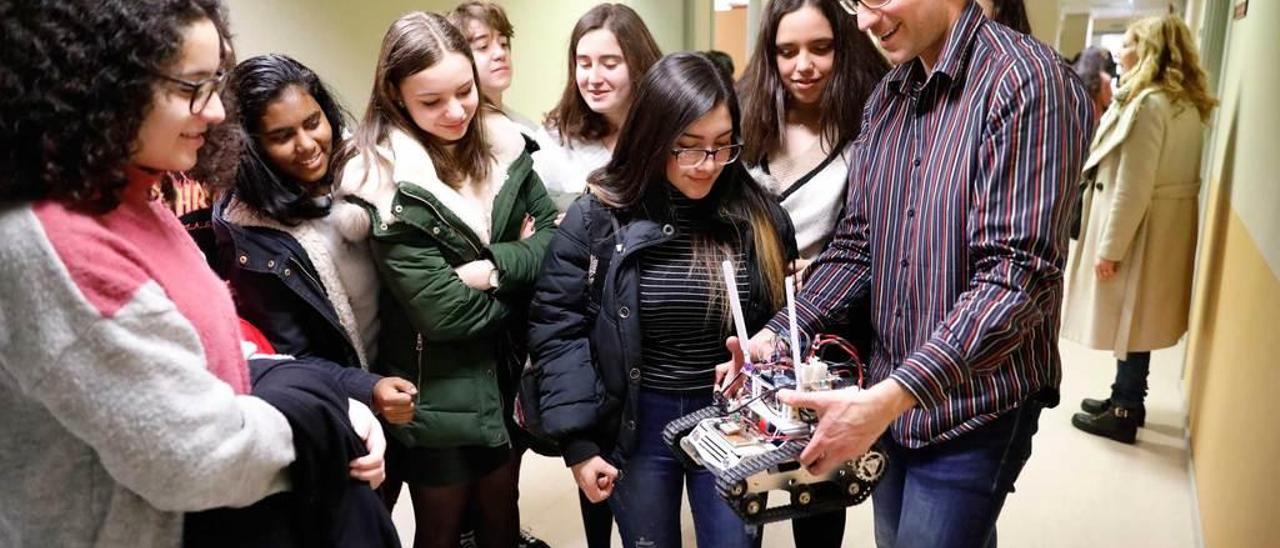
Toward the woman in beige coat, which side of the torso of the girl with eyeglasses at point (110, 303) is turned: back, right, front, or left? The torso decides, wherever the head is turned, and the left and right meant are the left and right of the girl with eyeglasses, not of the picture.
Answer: front

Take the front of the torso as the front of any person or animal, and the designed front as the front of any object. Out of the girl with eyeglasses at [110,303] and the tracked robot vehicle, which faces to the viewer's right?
the girl with eyeglasses

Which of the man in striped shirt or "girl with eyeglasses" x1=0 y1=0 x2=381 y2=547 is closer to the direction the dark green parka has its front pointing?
the man in striped shirt

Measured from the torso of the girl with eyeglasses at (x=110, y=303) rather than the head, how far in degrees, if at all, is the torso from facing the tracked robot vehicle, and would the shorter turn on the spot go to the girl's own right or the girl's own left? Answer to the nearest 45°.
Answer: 0° — they already face it

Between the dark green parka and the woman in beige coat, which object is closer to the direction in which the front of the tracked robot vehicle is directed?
the dark green parka

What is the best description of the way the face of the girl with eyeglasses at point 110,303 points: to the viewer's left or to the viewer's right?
to the viewer's right

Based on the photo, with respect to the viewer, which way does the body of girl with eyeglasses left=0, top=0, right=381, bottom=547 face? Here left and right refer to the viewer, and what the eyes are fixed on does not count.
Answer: facing to the right of the viewer

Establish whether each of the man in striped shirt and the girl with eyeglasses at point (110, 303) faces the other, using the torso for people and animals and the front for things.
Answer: yes

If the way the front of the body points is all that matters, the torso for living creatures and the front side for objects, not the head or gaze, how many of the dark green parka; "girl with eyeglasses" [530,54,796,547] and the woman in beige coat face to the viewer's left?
1

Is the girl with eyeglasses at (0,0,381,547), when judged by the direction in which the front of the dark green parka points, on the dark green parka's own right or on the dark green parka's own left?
on the dark green parka's own right

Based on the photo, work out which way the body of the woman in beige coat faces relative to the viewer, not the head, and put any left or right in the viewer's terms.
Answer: facing to the left of the viewer
